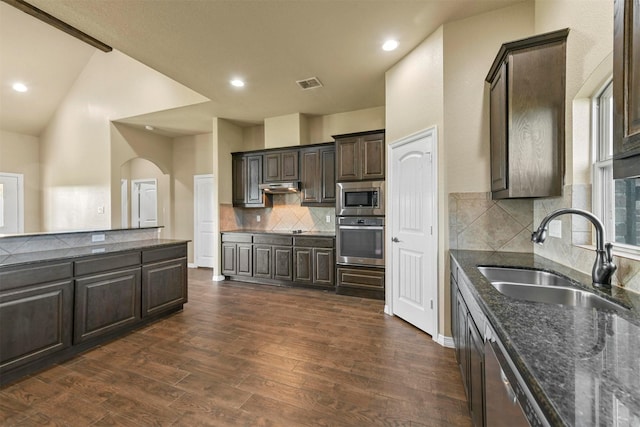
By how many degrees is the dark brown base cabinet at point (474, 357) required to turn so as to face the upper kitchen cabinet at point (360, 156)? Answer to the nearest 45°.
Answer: approximately 45° to its right

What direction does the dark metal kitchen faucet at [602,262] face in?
to the viewer's left

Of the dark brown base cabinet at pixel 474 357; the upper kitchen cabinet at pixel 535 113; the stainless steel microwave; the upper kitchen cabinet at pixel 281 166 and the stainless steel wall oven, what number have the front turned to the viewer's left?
2

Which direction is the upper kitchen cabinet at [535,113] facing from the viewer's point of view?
to the viewer's left

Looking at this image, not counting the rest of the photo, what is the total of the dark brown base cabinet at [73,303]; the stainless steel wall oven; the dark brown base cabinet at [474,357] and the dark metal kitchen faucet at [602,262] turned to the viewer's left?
2

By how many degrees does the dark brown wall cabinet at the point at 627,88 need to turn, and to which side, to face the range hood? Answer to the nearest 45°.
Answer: approximately 45° to its right

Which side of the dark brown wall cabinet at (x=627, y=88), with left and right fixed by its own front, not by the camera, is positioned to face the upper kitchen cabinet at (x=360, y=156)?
right

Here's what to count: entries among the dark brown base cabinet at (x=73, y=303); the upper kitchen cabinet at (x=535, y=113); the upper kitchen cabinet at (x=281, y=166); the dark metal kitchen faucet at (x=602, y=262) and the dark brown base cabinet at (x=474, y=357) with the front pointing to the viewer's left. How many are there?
3

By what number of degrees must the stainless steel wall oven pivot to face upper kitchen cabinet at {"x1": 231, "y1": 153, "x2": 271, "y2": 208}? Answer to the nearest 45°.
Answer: approximately 135° to its right

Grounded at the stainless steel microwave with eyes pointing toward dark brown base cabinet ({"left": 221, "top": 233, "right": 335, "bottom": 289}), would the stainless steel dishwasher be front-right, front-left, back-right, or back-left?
back-left

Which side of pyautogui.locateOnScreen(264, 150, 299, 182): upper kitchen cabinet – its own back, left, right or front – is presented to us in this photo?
front

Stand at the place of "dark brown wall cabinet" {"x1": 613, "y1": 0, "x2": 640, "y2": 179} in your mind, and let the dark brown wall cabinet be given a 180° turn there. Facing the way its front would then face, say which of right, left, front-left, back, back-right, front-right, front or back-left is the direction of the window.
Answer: front-left

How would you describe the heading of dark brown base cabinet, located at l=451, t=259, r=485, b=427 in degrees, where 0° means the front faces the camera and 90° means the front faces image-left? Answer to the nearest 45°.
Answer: approximately 90°

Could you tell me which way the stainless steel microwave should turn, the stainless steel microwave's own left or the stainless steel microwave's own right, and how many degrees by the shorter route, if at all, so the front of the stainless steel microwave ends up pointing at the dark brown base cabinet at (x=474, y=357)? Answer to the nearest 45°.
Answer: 0° — it already faces it

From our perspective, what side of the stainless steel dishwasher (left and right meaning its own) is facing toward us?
left

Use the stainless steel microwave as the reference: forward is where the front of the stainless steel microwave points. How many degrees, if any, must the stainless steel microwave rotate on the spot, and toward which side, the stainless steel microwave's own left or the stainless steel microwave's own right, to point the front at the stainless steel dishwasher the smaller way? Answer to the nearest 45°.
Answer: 0° — it already faces it

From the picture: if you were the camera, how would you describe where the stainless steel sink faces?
facing the viewer and to the left of the viewer
